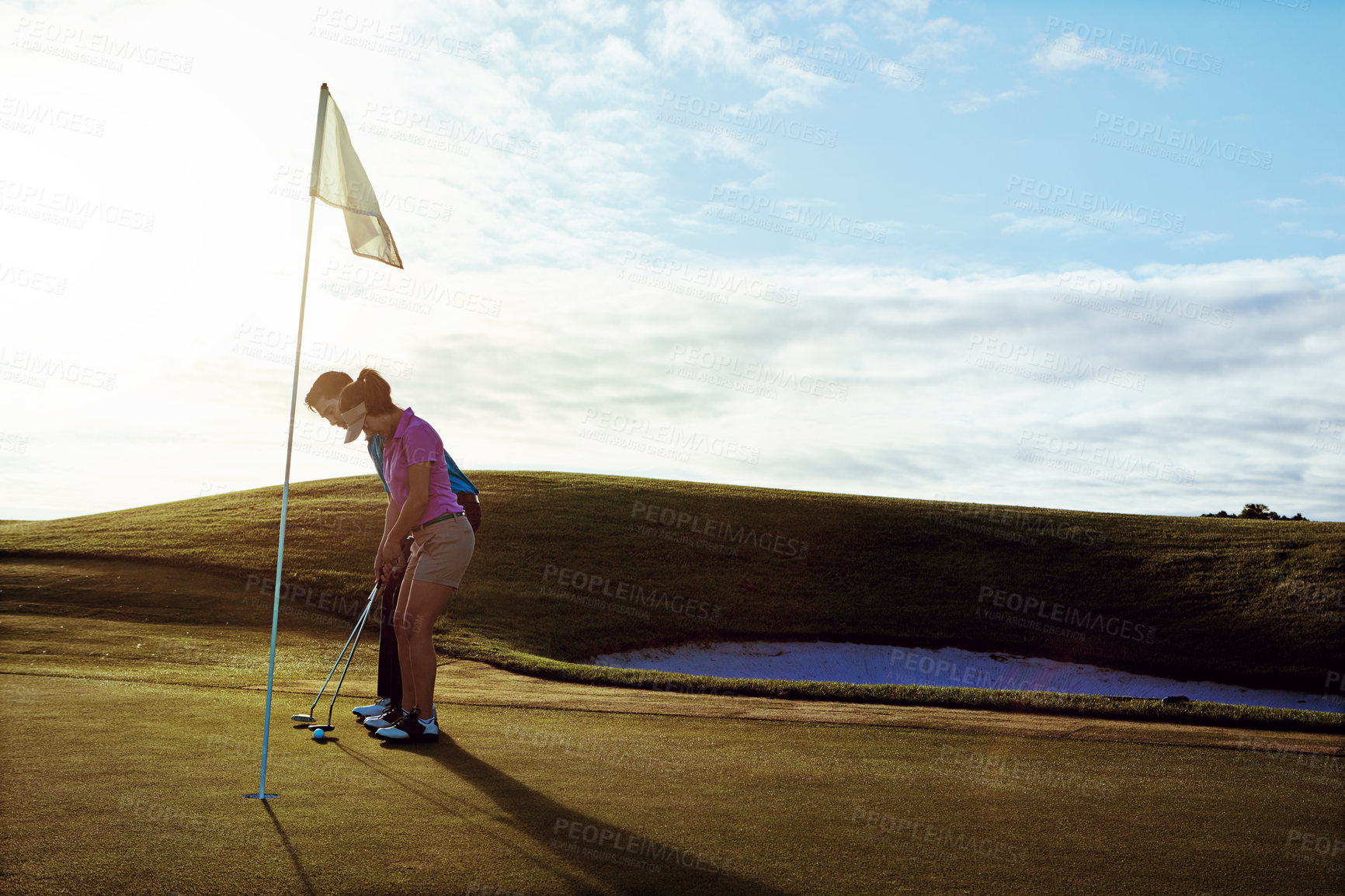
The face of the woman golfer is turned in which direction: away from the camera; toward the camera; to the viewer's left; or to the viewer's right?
to the viewer's left

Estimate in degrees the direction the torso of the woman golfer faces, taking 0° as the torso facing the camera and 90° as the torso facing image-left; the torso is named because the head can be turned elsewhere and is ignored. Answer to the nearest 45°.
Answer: approximately 90°

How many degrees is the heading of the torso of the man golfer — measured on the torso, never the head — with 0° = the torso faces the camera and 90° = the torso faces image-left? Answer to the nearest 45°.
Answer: approximately 90°
